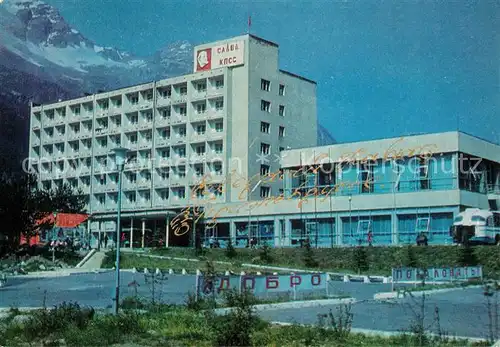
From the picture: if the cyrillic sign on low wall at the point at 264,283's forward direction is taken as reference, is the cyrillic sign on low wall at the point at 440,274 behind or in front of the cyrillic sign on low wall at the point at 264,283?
behind

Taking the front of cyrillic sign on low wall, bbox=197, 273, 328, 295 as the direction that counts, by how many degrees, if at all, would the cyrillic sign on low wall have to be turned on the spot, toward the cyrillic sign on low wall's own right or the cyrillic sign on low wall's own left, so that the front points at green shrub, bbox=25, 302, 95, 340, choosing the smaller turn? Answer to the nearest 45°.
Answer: approximately 45° to the cyrillic sign on low wall's own right

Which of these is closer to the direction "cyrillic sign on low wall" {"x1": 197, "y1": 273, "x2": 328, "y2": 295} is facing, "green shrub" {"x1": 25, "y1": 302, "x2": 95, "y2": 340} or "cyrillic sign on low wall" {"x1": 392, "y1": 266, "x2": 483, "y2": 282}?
the green shrub

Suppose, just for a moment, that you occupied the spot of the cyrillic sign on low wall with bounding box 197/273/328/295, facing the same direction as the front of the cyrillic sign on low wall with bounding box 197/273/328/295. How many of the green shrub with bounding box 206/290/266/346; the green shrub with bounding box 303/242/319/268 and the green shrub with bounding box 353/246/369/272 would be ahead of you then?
1

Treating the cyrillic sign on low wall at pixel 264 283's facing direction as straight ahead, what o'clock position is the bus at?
The bus is roughly at 7 o'clock from the cyrillic sign on low wall.

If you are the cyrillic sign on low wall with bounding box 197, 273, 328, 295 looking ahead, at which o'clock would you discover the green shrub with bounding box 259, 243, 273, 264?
The green shrub is roughly at 6 o'clock from the cyrillic sign on low wall.

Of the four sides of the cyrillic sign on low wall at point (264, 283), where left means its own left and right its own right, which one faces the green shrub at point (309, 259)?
back

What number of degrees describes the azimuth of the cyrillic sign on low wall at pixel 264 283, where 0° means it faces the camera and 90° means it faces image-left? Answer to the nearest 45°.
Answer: approximately 0°

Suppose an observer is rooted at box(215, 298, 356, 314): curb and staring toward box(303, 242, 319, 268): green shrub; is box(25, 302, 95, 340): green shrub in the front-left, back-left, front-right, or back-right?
back-left

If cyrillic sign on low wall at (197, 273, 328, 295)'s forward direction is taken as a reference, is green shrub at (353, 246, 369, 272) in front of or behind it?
behind
